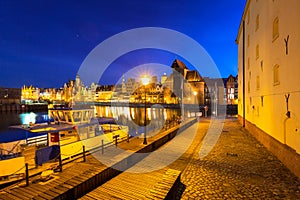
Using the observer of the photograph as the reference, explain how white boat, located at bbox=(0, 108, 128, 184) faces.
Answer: facing away from the viewer and to the right of the viewer
